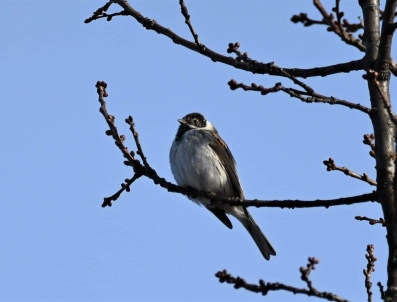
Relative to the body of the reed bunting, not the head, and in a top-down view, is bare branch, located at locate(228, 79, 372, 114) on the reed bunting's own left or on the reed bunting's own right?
on the reed bunting's own left

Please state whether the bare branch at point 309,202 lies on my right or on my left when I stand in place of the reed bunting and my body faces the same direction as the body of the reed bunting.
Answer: on my left

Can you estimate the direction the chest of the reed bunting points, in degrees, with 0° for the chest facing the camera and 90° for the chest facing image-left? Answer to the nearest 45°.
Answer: approximately 45°
